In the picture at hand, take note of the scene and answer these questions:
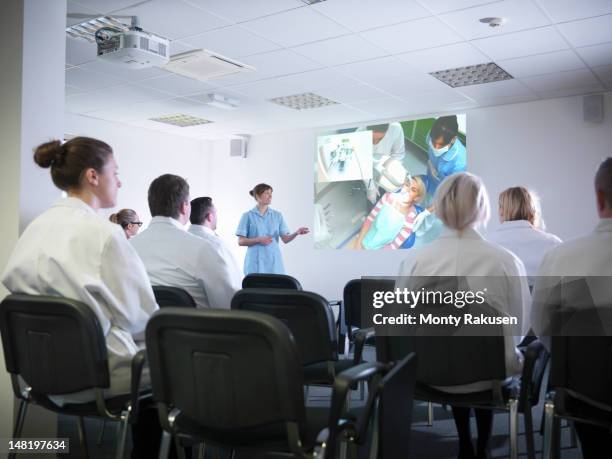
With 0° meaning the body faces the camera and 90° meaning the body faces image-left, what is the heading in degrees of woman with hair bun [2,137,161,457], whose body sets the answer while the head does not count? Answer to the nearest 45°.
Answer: approximately 225°

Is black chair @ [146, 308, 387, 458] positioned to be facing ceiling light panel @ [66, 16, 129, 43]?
no

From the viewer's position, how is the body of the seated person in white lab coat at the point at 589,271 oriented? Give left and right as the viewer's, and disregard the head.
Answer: facing away from the viewer

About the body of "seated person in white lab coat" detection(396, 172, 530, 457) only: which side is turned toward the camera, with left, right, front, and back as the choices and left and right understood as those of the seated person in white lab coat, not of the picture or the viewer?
back

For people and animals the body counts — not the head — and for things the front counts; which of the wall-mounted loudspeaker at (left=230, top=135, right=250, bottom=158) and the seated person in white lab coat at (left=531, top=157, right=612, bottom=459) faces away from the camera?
the seated person in white lab coat

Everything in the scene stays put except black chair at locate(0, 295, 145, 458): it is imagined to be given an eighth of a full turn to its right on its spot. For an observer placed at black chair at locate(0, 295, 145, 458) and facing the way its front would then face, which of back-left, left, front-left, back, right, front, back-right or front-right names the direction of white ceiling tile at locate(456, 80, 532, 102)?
front-left

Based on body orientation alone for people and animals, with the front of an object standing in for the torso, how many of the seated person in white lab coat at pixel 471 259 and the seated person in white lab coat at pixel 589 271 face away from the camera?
2

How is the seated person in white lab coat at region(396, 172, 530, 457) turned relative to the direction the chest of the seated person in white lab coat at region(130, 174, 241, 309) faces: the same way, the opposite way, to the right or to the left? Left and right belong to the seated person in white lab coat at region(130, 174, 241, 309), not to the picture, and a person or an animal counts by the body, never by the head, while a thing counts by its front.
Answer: the same way

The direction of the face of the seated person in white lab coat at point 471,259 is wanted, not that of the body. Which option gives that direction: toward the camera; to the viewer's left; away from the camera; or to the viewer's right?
away from the camera

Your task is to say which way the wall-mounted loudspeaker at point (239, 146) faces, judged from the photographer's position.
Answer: facing the viewer and to the left of the viewer

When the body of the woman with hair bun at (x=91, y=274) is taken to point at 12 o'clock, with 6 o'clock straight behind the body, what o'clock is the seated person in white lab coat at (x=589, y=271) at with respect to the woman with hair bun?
The seated person in white lab coat is roughly at 2 o'clock from the woman with hair bun.

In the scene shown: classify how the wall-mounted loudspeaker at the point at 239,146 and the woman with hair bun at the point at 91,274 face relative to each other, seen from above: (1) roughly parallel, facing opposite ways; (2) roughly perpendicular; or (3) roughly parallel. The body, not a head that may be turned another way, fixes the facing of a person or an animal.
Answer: roughly parallel, facing opposite ways

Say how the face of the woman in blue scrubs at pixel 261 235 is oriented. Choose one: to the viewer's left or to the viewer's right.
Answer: to the viewer's right

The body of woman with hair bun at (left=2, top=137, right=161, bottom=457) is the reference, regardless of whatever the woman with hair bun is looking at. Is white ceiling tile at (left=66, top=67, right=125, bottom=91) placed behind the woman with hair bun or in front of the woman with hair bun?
in front

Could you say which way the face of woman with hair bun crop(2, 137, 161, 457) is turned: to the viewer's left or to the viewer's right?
to the viewer's right

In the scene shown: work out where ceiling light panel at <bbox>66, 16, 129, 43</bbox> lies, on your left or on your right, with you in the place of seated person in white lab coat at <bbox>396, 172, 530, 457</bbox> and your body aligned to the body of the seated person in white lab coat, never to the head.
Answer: on your left

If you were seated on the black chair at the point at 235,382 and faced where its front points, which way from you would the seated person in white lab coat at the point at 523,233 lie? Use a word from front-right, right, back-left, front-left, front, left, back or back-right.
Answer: front

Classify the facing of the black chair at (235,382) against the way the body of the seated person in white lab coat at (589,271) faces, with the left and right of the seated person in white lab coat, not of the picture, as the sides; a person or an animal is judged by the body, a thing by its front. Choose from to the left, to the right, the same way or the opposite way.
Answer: the same way

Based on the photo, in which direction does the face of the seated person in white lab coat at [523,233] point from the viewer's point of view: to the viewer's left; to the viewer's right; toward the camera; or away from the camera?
away from the camera

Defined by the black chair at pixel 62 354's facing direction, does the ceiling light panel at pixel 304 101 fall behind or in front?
in front
